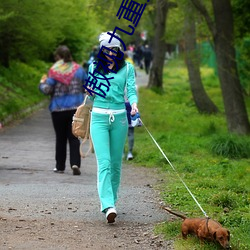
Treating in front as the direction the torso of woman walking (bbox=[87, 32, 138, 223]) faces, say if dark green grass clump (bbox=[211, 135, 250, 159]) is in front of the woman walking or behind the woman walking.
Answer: behind

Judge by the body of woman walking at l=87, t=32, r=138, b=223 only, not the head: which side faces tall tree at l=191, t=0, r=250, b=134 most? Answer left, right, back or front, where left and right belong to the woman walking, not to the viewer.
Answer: back

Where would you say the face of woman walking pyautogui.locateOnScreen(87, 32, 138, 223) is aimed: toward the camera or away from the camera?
toward the camera

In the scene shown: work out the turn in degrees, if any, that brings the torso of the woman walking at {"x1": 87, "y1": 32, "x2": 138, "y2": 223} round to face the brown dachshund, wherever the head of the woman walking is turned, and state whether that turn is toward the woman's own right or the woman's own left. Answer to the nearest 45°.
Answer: approximately 45° to the woman's own left

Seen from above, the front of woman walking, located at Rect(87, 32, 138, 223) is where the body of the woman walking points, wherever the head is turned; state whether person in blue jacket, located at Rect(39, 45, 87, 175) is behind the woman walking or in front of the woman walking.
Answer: behind

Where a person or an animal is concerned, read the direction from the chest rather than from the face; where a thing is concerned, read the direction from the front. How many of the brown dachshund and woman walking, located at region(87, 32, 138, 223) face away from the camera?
0

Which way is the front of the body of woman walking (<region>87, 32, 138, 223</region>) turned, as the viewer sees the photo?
toward the camera

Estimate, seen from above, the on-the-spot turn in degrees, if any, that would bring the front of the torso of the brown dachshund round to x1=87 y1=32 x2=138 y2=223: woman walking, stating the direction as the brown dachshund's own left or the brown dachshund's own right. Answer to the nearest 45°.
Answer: approximately 180°

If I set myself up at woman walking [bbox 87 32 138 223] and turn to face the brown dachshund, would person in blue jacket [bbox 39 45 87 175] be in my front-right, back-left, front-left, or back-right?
back-left

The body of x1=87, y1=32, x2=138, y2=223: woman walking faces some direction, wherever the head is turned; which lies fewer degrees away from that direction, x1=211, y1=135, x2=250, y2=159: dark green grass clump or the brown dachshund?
the brown dachshund
